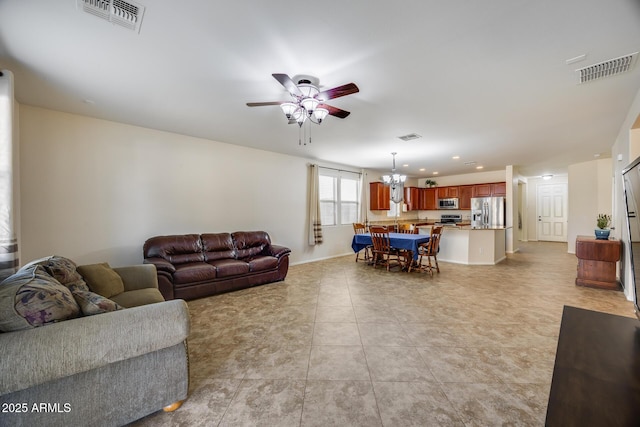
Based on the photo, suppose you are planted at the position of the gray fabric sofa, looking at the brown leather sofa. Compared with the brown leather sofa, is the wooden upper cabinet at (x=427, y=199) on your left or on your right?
right

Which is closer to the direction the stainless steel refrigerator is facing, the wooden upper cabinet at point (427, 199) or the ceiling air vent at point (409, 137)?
the ceiling air vent

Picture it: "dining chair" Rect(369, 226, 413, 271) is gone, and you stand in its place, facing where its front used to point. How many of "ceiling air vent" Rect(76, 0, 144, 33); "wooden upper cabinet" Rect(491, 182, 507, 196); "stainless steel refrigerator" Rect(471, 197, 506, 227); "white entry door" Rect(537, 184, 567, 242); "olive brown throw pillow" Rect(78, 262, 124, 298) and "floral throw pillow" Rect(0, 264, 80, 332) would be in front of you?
3

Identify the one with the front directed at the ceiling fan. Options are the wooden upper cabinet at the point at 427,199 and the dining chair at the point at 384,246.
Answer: the wooden upper cabinet

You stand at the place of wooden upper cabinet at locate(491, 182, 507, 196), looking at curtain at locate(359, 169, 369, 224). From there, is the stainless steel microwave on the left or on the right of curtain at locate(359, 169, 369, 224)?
right

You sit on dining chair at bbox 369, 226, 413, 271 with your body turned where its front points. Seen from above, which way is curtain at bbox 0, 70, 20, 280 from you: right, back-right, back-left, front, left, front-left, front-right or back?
back

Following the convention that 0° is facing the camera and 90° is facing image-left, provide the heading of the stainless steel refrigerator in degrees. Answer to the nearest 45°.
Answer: approximately 0°

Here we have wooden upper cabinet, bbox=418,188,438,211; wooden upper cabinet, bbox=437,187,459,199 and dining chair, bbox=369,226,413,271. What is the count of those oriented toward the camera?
2

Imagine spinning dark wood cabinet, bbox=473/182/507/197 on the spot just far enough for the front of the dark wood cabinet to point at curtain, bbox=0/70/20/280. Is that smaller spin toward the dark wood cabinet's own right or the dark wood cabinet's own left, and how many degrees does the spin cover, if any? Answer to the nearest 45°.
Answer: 0° — it already faces it
